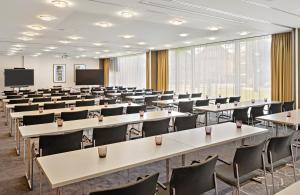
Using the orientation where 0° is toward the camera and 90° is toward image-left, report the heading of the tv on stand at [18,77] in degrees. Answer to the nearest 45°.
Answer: approximately 0°

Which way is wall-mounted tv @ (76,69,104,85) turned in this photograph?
toward the camera

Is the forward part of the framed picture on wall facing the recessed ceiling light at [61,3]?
yes

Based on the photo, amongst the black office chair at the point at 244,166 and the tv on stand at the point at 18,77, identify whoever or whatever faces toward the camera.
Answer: the tv on stand

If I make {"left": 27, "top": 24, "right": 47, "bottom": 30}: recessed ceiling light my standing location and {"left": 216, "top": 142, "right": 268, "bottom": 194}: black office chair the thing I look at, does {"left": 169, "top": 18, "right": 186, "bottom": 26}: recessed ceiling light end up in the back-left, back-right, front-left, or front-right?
front-left

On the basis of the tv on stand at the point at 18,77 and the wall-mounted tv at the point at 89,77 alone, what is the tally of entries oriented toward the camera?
2

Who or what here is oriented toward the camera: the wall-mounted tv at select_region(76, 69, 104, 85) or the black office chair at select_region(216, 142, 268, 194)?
the wall-mounted tv

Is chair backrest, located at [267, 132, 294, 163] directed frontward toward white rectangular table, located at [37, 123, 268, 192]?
no

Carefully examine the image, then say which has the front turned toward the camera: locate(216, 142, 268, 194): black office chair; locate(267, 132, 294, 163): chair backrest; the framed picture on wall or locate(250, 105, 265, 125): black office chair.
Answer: the framed picture on wall

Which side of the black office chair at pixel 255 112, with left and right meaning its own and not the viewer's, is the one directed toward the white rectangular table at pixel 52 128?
left

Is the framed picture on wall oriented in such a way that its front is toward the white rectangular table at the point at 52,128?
yes

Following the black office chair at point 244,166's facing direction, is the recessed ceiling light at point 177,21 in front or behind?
in front

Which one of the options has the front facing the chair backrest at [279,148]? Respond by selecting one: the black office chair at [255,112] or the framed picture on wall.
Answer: the framed picture on wall

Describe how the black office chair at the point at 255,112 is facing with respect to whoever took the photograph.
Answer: facing away from the viewer and to the left of the viewer

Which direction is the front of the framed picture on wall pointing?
toward the camera

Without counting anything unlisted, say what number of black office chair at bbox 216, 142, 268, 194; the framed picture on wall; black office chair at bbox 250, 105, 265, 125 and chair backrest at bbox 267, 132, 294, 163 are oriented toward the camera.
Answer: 1

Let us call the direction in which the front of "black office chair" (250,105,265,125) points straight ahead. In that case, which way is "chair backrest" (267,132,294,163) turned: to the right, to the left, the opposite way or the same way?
the same way

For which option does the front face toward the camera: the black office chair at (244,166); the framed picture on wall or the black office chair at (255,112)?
the framed picture on wall

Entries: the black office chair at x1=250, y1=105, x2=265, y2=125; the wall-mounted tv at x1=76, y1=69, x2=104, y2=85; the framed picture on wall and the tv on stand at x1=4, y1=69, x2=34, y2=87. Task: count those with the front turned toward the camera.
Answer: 3

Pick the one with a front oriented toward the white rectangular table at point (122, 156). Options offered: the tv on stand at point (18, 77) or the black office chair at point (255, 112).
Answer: the tv on stand
